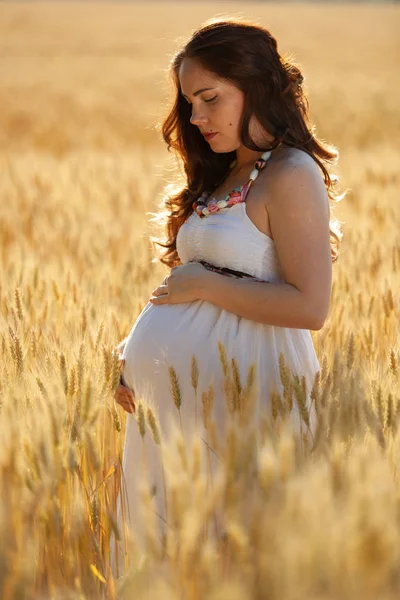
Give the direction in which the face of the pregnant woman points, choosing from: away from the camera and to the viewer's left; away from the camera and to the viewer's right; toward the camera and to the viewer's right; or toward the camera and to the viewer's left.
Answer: toward the camera and to the viewer's left

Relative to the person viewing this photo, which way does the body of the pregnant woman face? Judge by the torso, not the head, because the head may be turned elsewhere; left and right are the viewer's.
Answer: facing the viewer and to the left of the viewer
